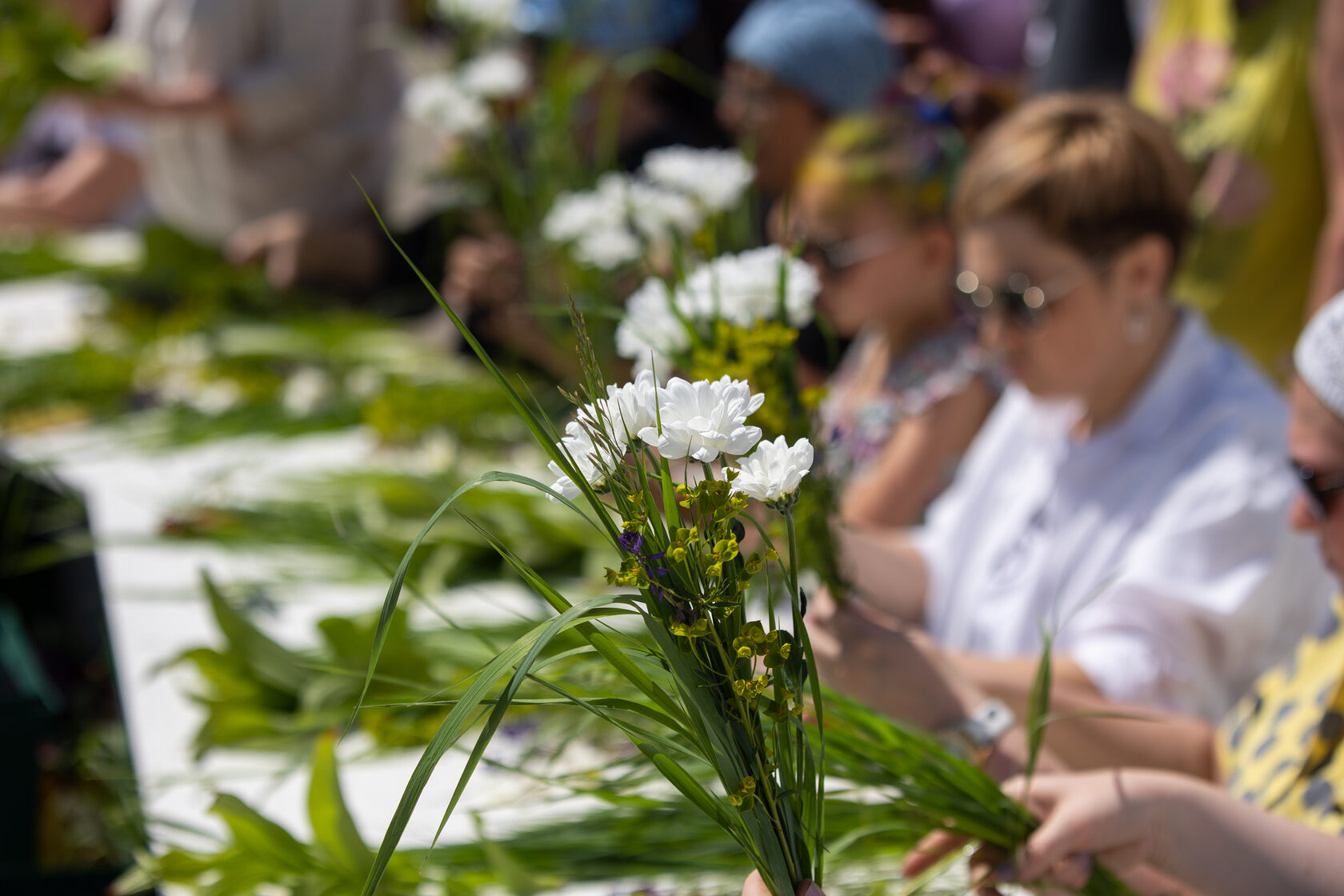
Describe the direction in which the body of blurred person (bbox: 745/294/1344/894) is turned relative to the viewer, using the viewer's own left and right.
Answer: facing to the left of the viewer

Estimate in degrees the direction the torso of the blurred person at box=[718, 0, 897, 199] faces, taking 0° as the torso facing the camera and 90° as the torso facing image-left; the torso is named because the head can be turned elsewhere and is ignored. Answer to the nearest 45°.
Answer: approximately 45°

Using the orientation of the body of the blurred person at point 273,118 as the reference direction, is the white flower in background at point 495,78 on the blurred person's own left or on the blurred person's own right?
on the blurred person's own left

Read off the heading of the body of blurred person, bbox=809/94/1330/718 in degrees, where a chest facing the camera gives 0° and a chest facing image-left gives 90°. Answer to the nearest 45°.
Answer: approximately 45°
